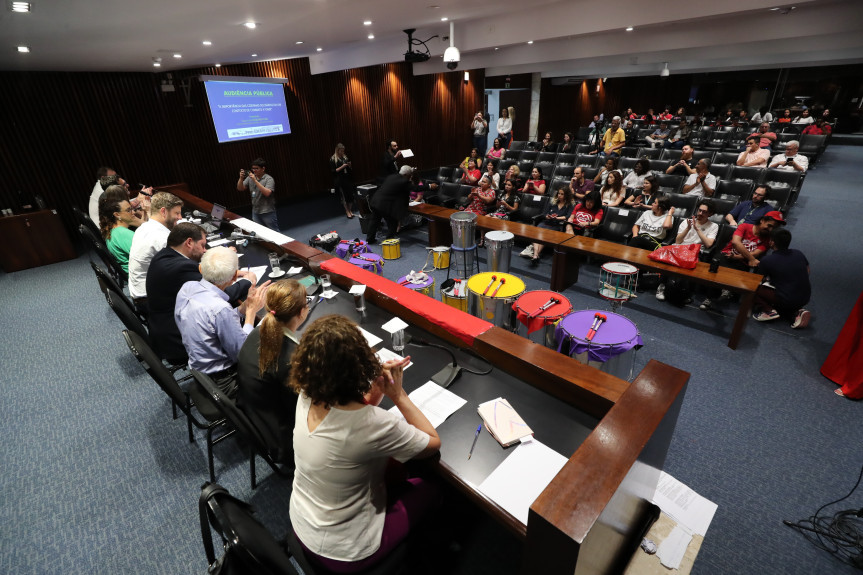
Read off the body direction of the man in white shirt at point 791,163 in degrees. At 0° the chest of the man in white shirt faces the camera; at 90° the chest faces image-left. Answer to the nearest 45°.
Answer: approximately 45°

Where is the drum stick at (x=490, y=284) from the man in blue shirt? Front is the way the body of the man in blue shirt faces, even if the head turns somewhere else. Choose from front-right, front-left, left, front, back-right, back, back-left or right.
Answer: front-right

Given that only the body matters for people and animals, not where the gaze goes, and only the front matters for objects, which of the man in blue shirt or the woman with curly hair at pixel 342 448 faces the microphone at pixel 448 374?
the woman with curly hair

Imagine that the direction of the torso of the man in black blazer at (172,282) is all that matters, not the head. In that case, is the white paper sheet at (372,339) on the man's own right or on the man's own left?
on the man's own right

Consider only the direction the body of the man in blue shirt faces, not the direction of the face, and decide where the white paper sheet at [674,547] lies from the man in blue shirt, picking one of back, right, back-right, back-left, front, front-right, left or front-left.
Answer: right

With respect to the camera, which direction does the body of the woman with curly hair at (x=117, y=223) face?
to the viewer's right

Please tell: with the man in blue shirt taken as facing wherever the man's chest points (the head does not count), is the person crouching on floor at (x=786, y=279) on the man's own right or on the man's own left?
on the man's own right

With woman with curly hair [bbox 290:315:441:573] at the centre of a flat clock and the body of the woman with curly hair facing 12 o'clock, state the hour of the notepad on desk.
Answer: The notepad on desk is roughly at 1 o'clock from the woman with curly hair.

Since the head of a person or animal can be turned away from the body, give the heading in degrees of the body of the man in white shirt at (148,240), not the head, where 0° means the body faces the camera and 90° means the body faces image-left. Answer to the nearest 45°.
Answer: approximately 270°

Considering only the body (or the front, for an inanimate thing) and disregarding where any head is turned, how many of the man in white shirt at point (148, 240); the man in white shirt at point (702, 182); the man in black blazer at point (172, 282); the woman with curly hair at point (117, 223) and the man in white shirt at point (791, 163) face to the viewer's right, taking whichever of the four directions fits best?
3

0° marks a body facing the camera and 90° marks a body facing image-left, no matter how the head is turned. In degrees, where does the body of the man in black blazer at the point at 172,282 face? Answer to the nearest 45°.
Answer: approximately 270°

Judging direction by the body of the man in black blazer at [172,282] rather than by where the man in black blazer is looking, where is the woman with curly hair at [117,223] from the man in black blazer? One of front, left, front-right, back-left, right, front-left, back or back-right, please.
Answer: left

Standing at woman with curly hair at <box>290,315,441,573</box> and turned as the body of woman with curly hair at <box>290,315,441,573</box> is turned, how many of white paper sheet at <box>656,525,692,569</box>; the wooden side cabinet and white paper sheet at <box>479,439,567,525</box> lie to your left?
1

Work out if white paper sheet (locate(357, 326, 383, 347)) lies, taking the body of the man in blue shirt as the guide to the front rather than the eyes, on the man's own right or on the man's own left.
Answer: on the man's own right

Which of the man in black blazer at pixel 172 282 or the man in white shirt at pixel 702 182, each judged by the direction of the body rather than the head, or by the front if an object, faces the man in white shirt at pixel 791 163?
the man in black blazer
